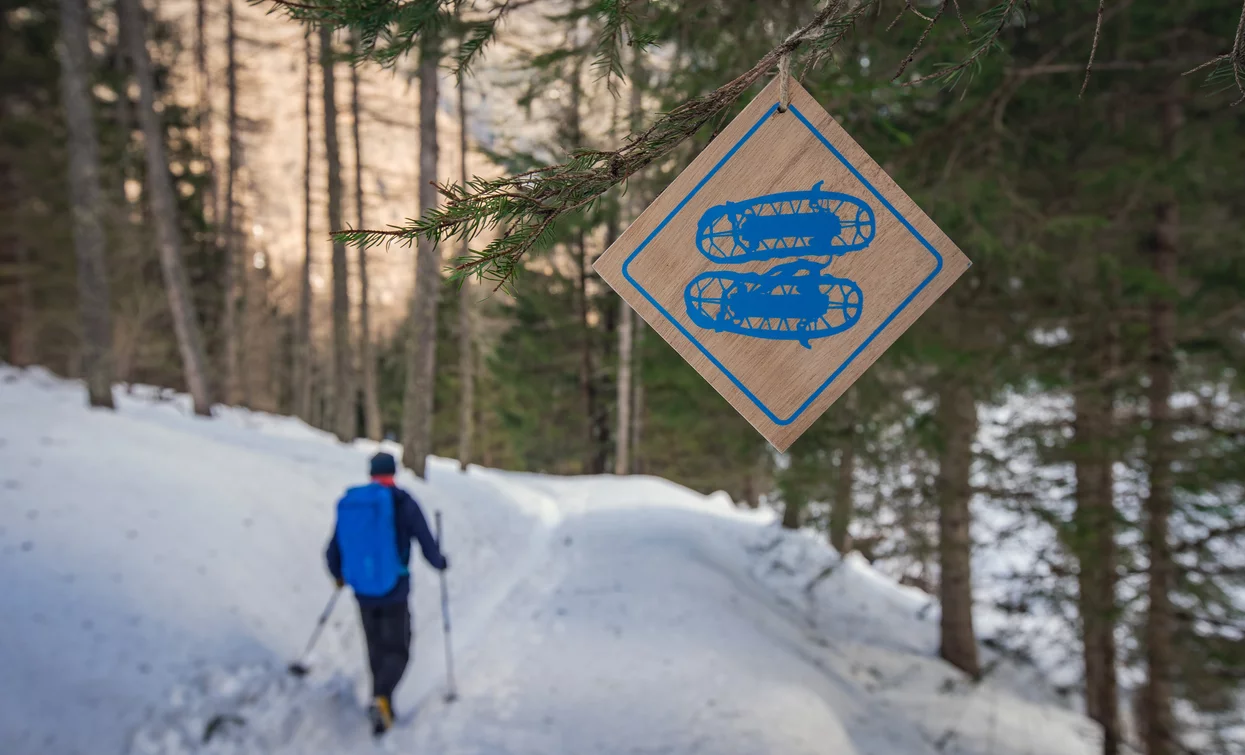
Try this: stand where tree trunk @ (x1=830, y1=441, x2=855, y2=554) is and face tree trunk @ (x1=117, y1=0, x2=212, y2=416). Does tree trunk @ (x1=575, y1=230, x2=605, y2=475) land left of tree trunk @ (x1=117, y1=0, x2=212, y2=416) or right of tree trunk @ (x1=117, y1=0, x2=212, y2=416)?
right

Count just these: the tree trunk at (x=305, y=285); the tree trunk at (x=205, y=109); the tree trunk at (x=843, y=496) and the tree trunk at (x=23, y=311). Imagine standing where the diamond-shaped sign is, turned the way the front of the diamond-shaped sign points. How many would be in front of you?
0

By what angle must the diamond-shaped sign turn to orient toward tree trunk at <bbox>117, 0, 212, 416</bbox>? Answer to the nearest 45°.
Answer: approximately 135° to its right

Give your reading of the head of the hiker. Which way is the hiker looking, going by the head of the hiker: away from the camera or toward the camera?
away from the camera

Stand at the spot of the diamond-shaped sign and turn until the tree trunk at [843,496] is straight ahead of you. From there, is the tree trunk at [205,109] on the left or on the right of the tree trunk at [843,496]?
left

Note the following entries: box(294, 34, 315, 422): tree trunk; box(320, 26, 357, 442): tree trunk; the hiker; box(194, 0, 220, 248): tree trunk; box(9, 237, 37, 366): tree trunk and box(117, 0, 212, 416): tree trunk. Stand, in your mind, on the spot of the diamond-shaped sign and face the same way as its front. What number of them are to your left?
0

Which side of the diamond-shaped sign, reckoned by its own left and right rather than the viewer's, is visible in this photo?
front

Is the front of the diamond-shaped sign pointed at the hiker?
no

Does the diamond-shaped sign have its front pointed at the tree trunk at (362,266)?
no

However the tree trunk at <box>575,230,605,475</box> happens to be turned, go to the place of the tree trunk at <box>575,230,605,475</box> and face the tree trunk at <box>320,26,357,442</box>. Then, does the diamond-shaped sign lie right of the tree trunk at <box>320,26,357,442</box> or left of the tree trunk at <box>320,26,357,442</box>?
left

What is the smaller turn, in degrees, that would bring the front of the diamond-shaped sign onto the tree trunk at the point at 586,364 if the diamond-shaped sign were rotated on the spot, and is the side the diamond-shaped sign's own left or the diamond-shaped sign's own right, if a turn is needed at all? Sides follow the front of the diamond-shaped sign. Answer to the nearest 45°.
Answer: approximately 180°

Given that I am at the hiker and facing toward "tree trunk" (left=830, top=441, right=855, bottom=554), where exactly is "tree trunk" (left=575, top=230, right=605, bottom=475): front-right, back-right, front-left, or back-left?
front-left

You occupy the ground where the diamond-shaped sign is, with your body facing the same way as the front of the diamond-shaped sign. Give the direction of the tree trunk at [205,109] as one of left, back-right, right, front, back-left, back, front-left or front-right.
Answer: back-right

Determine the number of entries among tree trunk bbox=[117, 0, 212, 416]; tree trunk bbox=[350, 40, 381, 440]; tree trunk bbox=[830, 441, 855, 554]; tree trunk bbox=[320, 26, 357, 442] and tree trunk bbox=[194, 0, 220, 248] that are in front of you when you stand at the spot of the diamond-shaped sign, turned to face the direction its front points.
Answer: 0

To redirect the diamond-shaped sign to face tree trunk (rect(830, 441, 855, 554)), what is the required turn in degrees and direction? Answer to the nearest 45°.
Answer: approximately 180°

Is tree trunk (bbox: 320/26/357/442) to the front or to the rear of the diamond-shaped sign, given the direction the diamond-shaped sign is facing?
to the rear
